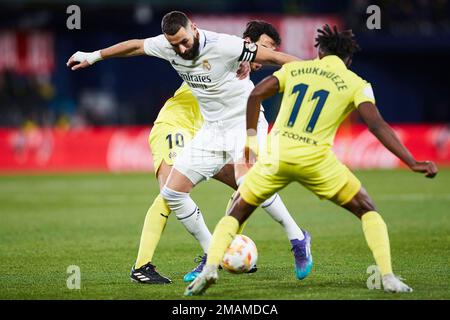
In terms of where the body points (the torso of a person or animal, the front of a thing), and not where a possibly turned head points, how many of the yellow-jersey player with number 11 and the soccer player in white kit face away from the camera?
1

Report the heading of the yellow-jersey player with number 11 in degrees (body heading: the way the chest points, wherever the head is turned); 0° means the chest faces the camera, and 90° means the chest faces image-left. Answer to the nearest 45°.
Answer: approximately 180°

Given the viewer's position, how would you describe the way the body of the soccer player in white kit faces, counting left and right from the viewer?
facing the viewer and to the left of the viewer

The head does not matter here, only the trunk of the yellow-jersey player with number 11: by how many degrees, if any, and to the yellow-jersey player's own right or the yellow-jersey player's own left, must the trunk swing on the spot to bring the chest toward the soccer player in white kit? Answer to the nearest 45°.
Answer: approximately 45° to the yellow-jersey player's own left

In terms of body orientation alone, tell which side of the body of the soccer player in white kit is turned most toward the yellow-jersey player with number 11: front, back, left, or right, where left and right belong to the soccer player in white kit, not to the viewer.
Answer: left

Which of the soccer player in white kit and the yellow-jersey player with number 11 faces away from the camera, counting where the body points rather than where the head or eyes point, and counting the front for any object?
the yellow-jersey player with number 11

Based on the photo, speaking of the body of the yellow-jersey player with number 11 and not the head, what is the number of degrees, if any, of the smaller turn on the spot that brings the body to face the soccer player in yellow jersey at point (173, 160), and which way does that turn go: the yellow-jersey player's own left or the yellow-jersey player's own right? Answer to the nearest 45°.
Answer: approximately 45° to the yellow-jersey player's own left
